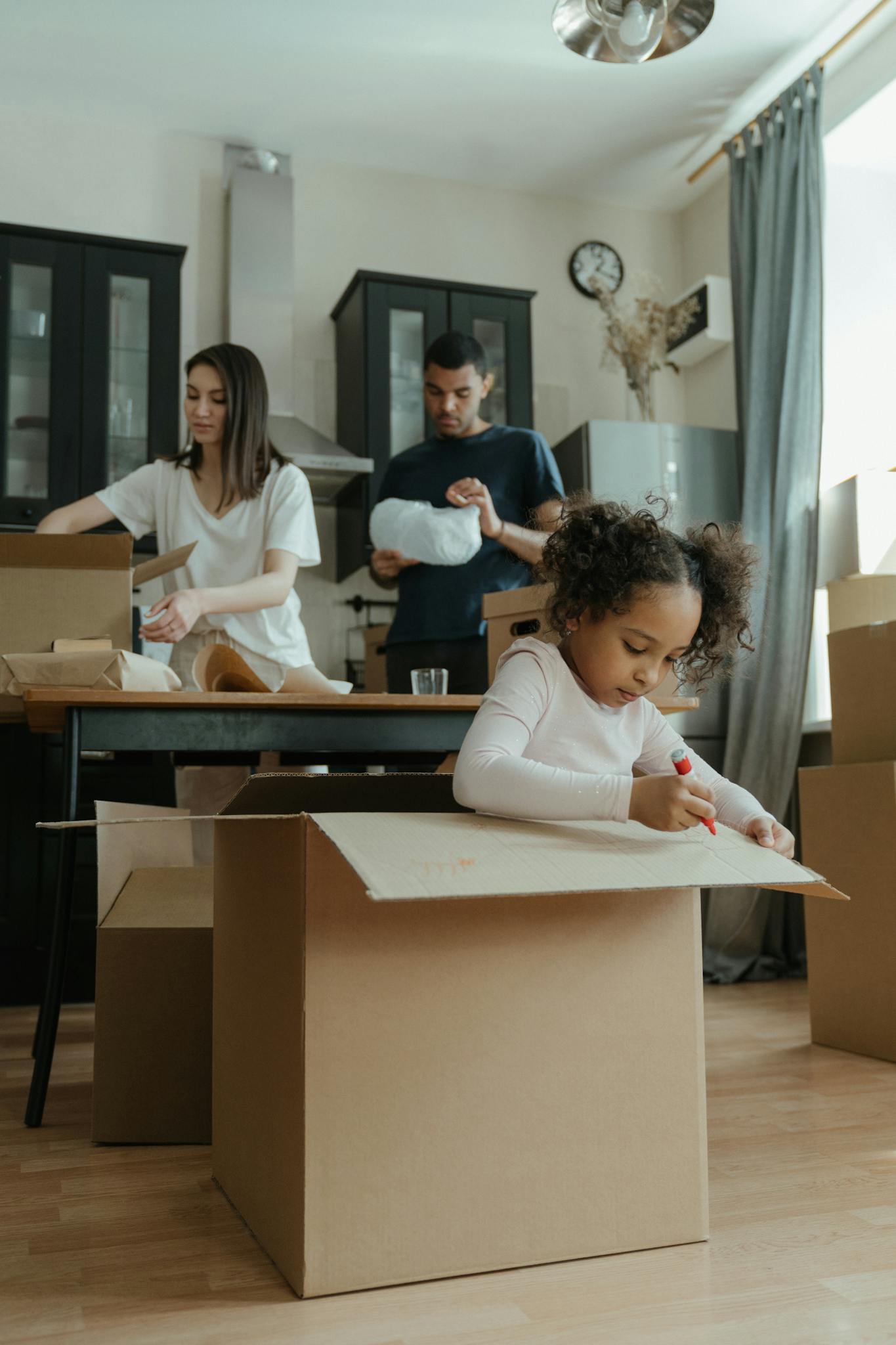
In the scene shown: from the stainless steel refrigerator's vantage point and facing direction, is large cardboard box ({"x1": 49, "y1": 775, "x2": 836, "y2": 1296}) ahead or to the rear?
ahead

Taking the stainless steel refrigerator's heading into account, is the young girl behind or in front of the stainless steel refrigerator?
in front

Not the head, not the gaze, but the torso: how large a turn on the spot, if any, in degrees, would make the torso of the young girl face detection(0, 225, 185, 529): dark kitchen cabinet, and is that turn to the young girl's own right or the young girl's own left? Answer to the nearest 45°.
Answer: approximately 180°

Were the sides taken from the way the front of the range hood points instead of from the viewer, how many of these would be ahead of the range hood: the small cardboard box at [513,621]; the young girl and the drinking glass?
3

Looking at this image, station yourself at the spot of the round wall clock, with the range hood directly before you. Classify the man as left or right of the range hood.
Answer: left

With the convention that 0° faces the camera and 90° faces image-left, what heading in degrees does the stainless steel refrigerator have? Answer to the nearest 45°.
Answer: approximately 0°

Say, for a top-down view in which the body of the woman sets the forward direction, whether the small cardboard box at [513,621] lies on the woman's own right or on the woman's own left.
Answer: on the woman's own left

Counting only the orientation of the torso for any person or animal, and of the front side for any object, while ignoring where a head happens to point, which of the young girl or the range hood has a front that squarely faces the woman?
the range hood

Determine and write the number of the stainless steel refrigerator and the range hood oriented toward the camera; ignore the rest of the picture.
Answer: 2

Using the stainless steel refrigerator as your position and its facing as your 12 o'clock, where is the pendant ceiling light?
The pendant ceiling light is roughly at 12 o'clock from the stainless steel refrigerator.

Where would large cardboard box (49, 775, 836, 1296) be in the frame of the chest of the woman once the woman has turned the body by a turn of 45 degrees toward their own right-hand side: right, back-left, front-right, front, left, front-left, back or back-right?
left
